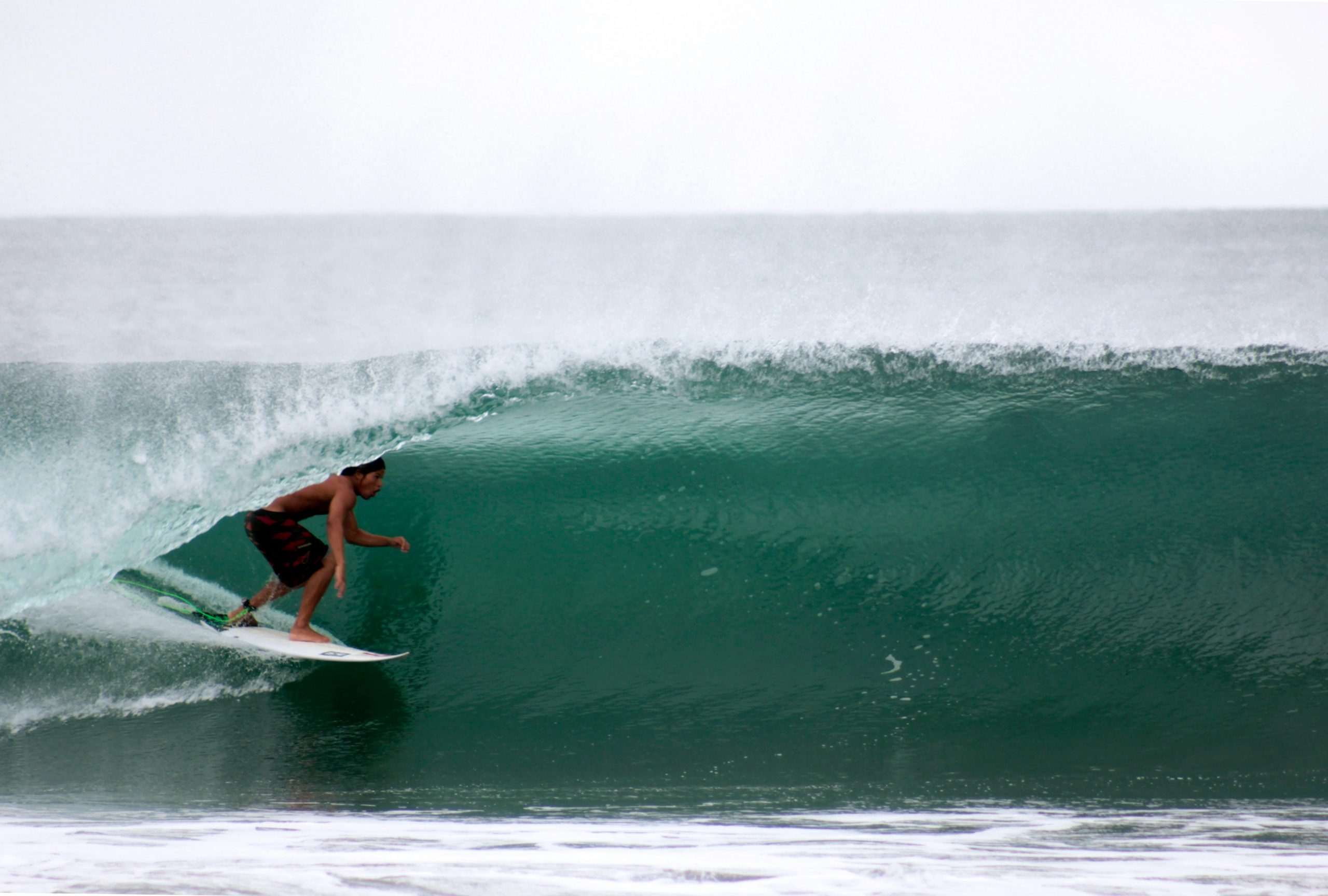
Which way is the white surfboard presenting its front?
to the viewer's right

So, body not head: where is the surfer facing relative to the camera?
to the viewer's right
